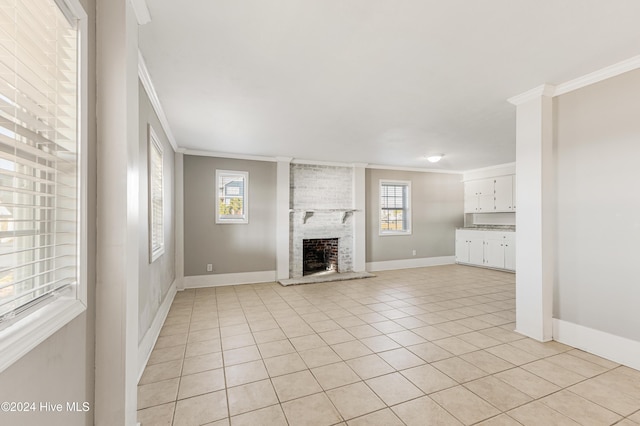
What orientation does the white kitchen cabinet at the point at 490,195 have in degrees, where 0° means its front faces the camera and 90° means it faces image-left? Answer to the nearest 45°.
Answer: approximately 45°

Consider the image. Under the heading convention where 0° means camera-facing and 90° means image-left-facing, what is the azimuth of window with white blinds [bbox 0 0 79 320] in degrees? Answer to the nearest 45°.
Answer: approximately 315°

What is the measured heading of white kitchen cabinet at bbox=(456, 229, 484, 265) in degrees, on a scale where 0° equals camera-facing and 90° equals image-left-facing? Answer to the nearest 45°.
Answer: approximately 45°
